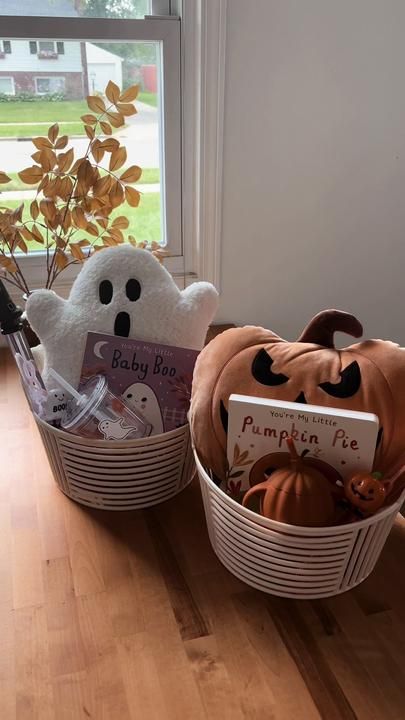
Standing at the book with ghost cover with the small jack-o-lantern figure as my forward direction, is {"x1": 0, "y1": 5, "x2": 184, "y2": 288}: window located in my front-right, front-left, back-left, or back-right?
back-left

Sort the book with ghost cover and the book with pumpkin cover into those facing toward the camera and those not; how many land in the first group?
2

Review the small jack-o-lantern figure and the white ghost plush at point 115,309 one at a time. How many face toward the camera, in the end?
2

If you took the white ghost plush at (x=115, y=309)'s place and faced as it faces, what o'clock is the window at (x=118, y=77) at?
The window is roughly at 6 o'clock from the white ghost plush.

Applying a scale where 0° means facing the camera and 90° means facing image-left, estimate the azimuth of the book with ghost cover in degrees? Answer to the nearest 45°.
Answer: approximately 0°
